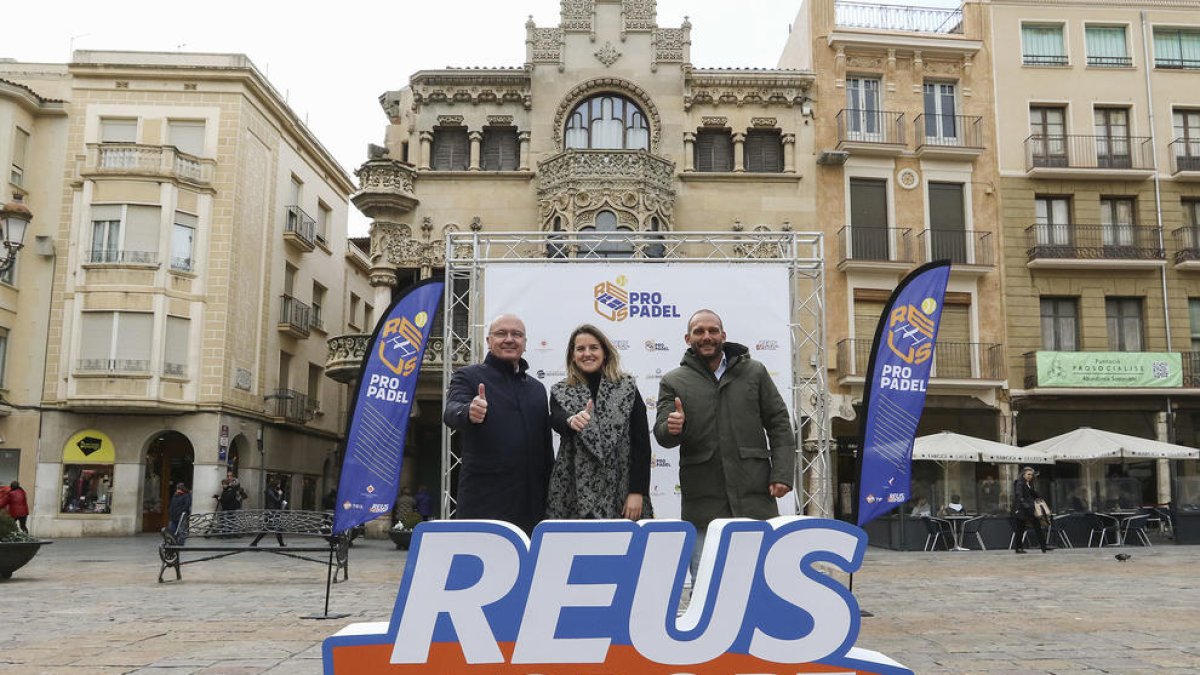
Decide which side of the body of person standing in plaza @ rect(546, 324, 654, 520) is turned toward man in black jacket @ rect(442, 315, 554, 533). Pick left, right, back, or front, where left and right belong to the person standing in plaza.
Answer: right

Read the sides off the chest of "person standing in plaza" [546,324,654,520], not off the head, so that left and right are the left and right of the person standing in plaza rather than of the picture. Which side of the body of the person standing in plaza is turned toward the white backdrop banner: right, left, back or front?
back

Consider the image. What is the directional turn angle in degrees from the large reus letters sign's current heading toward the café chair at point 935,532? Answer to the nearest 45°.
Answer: approximately 180°

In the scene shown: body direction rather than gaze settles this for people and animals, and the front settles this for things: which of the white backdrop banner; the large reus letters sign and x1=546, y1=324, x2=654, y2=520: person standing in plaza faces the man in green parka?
the white backdrop banner

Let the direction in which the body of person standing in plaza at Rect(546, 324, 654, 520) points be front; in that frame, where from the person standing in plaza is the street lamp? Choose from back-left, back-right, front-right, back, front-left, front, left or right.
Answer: back-right

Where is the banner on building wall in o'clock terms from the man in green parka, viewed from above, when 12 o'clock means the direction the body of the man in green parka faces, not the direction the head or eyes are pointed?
The banner on building wall is roughly at 7 o'clock from the man in green parka.

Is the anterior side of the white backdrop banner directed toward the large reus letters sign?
yes

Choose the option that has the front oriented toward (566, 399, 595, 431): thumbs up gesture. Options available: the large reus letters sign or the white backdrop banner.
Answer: the white backdrop banner

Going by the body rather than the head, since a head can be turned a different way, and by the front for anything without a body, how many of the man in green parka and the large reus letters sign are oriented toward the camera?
2

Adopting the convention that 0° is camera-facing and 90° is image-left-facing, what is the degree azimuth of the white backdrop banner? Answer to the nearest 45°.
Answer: approximately 0°

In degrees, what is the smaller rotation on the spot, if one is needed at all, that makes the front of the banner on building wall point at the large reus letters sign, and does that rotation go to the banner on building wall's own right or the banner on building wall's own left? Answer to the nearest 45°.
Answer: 0° — it already faces it
